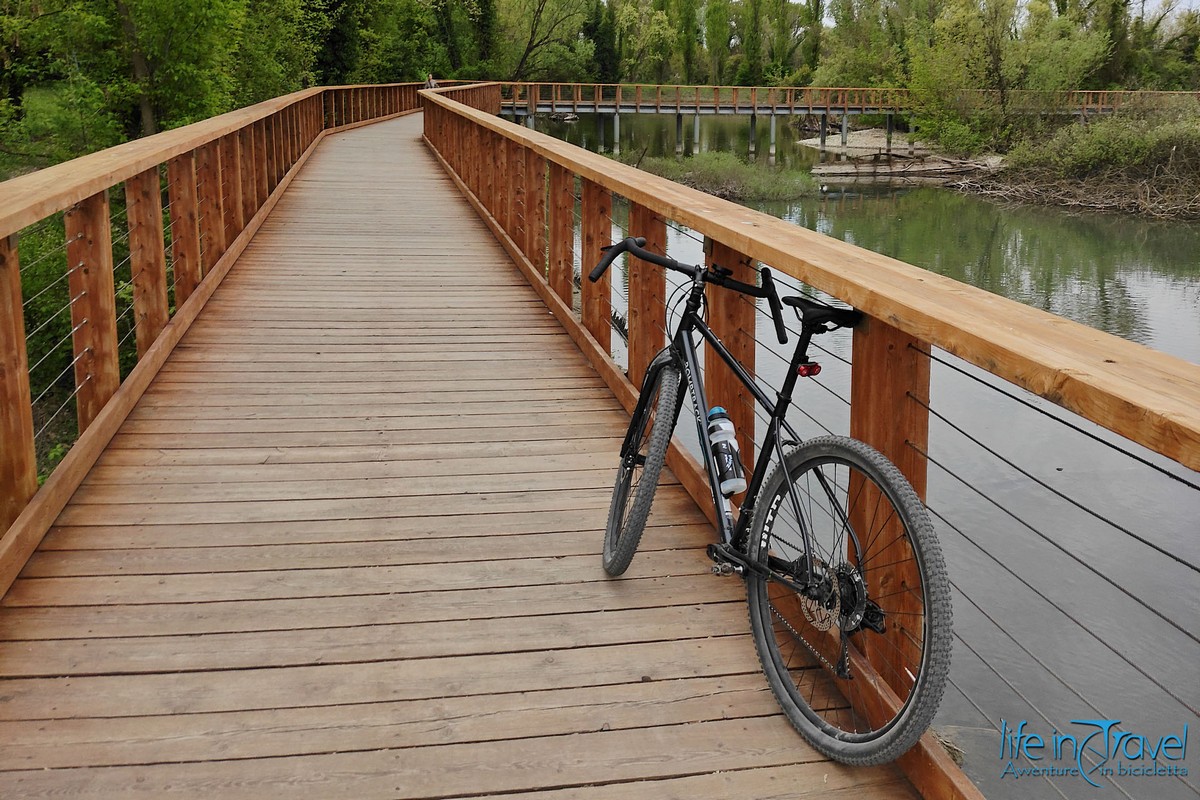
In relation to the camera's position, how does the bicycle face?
facing away from the viewer and to the left of the viewer

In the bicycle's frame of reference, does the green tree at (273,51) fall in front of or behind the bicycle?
in front

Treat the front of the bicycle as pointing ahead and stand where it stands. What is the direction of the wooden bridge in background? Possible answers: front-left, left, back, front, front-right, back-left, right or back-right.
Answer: front-right

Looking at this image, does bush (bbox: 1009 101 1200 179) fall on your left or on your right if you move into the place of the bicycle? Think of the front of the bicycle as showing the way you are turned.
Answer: on your right

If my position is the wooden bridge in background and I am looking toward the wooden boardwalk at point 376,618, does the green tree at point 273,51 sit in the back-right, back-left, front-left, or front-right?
front-right

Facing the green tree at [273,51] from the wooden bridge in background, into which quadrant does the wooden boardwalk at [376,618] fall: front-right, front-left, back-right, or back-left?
front-left
